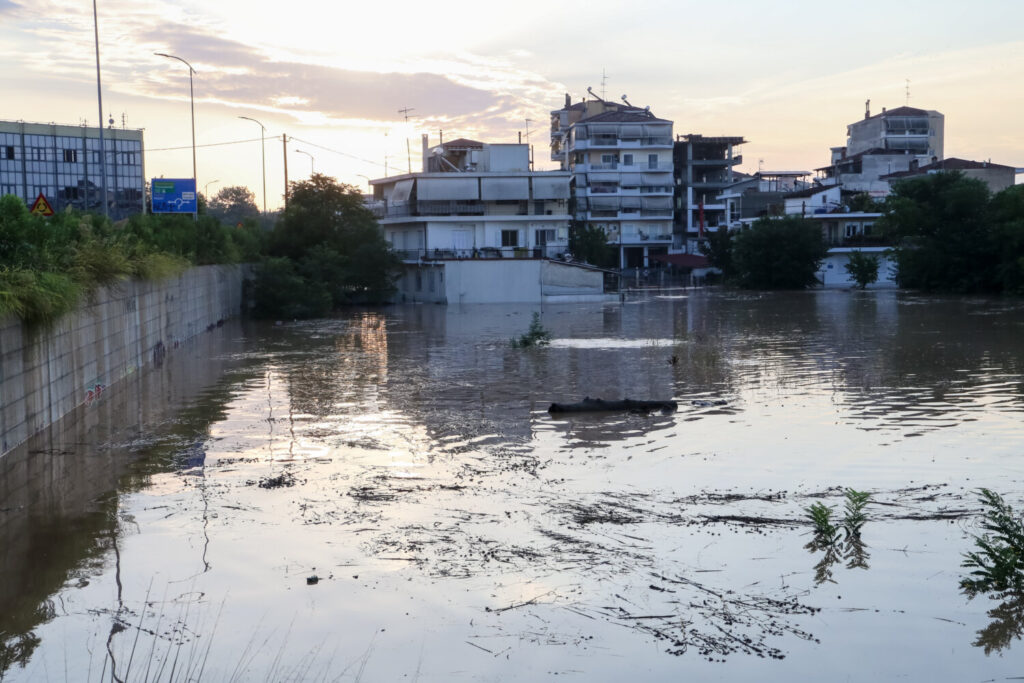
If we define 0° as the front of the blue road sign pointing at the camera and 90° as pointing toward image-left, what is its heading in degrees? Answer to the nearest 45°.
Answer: approximately 0°

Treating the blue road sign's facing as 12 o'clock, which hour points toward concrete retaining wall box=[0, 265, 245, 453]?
The concrete retaining wall is roughly at 12 o'clock from the blue road sign.
